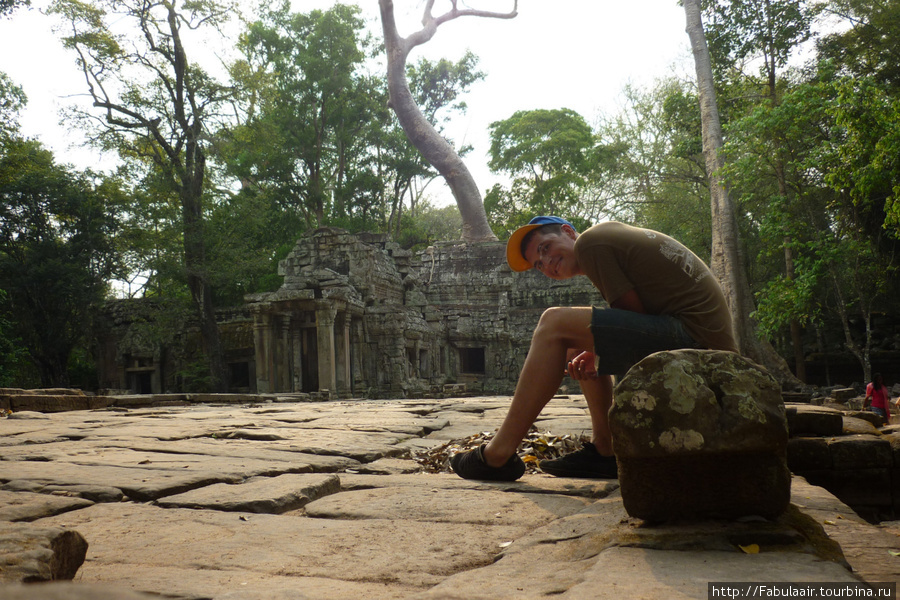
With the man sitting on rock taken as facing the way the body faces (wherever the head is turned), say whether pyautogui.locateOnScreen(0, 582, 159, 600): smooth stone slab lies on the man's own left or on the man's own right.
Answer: on the man's own left

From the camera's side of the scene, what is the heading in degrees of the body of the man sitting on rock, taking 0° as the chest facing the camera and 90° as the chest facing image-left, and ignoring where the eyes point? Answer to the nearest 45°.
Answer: approximately 90°

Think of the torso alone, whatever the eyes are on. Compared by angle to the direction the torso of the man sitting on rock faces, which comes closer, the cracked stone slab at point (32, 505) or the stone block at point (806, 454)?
the cracked stone slab

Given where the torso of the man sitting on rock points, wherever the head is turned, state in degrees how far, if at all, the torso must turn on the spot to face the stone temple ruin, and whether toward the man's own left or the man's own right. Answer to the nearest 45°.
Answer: approximately 90° to the man's own right

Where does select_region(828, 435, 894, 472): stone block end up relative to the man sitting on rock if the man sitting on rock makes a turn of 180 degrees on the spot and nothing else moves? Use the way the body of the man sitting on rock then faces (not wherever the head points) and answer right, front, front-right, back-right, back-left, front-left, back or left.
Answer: front-left

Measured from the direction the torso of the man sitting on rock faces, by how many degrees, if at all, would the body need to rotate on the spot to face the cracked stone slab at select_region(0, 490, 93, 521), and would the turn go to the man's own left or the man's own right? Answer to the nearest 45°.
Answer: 0° — they already face it

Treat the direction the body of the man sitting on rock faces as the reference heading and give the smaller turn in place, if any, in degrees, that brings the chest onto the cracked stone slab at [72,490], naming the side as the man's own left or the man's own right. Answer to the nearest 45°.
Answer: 0° — they already face it
